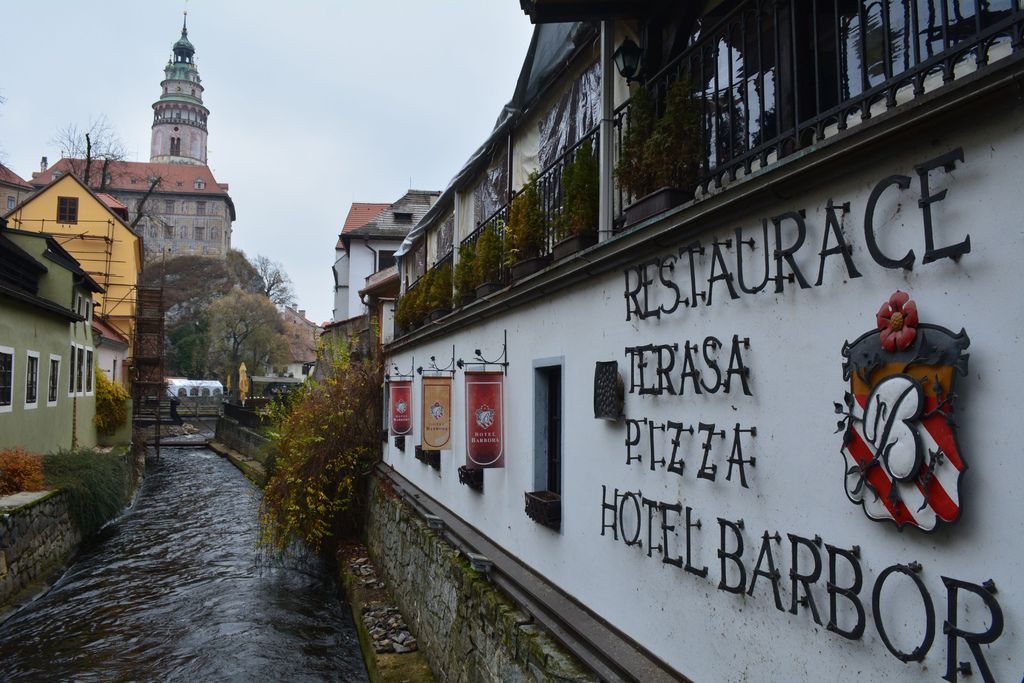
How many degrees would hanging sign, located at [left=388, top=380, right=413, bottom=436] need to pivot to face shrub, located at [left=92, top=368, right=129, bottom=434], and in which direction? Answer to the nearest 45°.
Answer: approximately 135° to its right

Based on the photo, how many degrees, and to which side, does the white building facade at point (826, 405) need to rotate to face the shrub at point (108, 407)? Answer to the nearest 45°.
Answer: approximately 90° to its right

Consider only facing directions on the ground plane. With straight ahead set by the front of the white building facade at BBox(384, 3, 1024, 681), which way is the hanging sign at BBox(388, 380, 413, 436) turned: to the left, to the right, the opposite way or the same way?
to the left

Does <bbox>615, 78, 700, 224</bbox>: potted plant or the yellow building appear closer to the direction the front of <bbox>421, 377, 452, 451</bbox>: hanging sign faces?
the potted plant

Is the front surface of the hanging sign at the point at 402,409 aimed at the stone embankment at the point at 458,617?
yes

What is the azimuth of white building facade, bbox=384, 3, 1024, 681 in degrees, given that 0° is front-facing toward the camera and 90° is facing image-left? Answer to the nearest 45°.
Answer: approximately 45°

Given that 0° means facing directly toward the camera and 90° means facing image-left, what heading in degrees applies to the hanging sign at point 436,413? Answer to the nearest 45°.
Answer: approximately 0°

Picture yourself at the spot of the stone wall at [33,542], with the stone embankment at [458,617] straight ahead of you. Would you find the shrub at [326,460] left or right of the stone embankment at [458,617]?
left

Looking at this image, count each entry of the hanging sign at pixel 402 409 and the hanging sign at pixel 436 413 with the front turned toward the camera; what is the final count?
2

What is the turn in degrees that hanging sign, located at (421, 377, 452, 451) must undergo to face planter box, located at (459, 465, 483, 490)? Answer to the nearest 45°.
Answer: approximately 45° to its left
